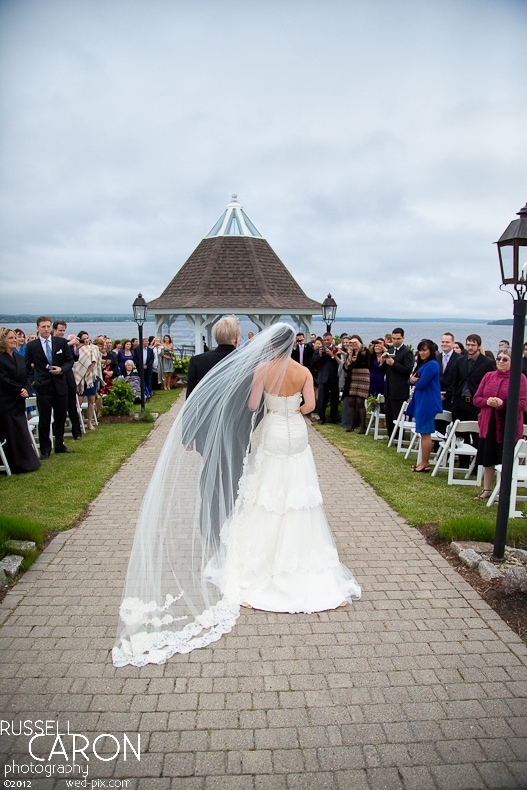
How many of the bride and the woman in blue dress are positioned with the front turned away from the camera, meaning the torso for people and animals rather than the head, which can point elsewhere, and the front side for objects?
1

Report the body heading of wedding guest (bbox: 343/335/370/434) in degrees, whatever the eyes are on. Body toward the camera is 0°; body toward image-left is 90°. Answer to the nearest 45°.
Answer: approximately 45°

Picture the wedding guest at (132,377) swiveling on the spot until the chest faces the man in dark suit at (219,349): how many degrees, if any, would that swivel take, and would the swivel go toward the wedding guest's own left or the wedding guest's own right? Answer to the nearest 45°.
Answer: approximately 45° to the wedding guest's own right

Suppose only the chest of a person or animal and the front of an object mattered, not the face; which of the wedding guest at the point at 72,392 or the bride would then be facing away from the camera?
the bride

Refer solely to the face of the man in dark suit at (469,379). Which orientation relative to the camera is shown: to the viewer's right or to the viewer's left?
to the viewer's left

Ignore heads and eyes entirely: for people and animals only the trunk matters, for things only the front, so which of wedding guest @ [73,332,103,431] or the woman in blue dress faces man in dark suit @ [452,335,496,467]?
the wedding guest

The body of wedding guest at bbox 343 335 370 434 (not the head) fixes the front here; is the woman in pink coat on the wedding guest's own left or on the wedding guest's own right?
on the wedding guest's own left

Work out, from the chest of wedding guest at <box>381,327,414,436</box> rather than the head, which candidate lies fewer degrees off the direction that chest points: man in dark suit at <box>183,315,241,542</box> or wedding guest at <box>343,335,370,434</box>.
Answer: the man in dark suit

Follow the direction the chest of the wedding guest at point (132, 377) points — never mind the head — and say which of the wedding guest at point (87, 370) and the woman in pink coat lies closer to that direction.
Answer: the woman in pink coat
